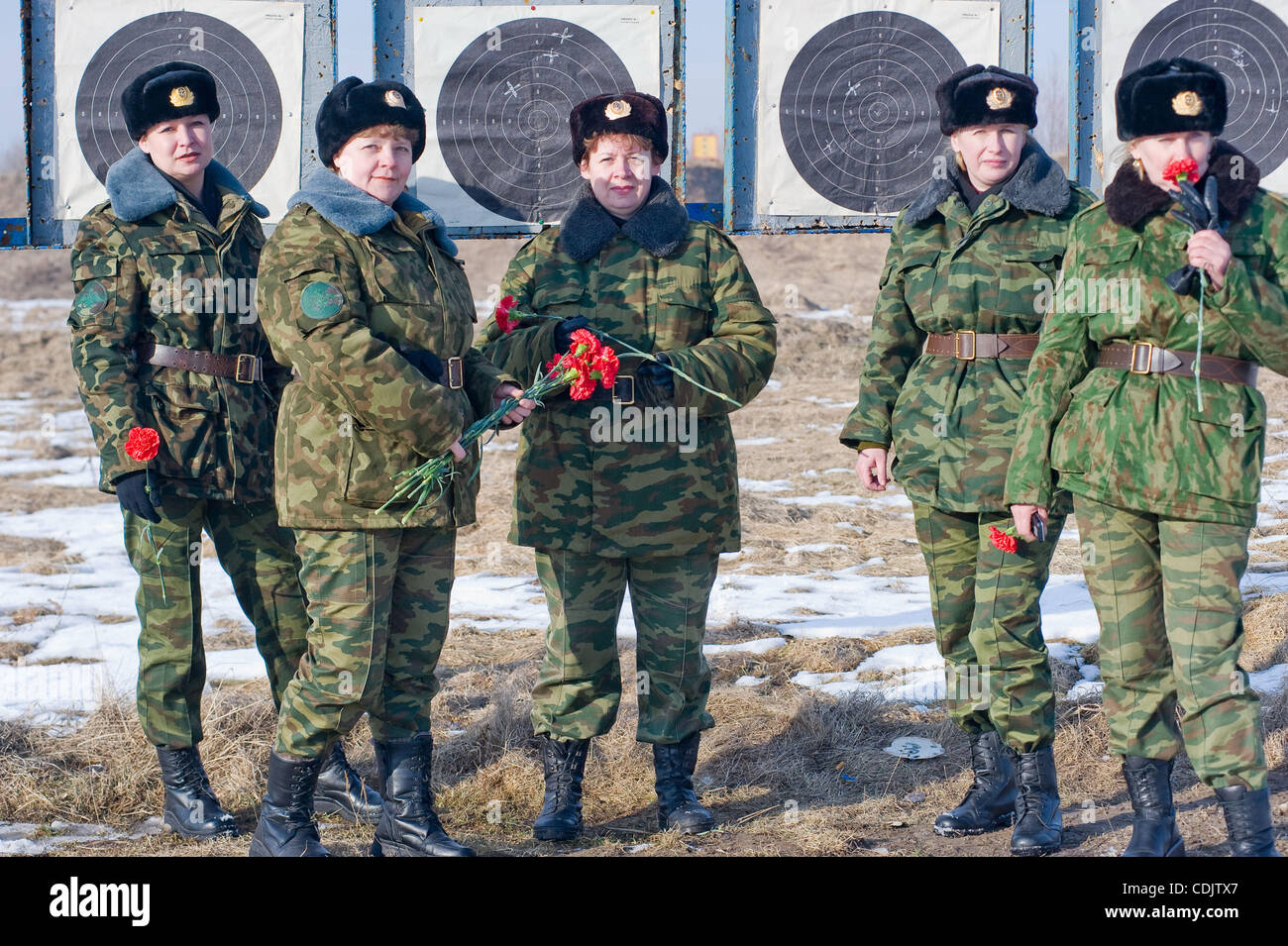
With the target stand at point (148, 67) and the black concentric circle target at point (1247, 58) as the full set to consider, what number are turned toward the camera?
2

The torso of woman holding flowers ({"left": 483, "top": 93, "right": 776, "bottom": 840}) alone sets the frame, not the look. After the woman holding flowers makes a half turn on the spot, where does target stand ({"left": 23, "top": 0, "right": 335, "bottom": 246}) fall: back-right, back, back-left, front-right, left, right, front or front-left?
front-left

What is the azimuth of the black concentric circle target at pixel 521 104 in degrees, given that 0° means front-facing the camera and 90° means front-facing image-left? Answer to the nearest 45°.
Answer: approximately 0°

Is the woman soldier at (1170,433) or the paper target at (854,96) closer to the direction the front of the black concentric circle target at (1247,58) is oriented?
the woman soldier

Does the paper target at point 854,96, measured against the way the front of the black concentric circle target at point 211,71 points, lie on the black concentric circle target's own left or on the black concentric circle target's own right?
on the black concentric circle target's own left
